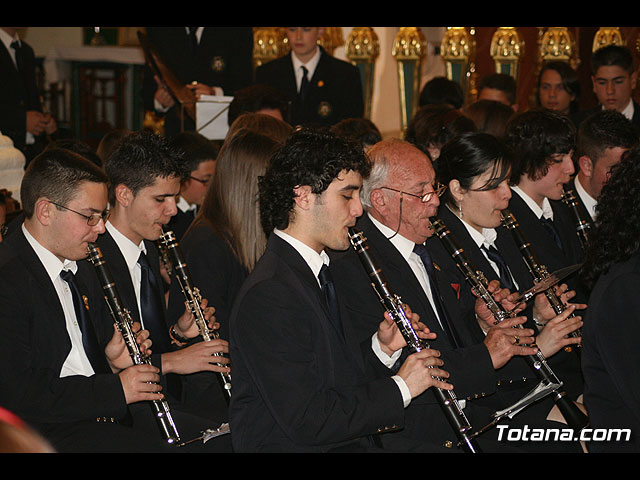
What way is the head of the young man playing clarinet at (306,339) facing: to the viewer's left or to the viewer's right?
to the viewer's right

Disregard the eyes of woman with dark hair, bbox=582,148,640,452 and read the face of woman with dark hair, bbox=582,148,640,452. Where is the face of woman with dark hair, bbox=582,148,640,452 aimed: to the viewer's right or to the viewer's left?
to the viewer's left

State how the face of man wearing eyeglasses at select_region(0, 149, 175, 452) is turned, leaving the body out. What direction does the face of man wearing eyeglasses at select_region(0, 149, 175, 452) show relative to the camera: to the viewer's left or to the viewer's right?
to the viewer's right

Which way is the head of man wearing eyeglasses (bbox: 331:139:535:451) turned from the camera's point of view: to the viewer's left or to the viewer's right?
to the viewer's right

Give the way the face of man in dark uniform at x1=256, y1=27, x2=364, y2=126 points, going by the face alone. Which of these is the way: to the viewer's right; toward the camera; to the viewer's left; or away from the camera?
toward the camera

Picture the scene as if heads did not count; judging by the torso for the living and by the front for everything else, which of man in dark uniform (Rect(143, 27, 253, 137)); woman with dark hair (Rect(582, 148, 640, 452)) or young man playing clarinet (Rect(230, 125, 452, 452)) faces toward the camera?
the man in dark uniform

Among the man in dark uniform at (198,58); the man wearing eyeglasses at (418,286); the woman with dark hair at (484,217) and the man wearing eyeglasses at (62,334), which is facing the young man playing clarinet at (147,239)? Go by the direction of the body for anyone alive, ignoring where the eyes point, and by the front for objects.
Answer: the man in dark uniform

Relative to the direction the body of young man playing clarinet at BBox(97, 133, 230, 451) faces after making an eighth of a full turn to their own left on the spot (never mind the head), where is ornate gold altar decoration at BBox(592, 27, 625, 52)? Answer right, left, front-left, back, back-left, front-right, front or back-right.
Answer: front-left

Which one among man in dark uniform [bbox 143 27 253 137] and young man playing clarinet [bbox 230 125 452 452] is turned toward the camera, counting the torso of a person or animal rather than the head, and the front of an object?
the man in dark uniform

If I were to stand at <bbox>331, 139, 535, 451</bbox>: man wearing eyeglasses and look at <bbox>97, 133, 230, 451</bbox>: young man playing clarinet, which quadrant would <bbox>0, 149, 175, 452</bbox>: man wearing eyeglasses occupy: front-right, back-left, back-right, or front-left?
front-left
